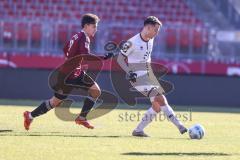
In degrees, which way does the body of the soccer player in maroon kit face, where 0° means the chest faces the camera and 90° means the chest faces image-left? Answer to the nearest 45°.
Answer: approximately 270°

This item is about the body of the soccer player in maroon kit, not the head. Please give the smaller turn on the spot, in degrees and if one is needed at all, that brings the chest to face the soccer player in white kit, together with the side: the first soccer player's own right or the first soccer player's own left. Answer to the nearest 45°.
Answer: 0° — they already face them
